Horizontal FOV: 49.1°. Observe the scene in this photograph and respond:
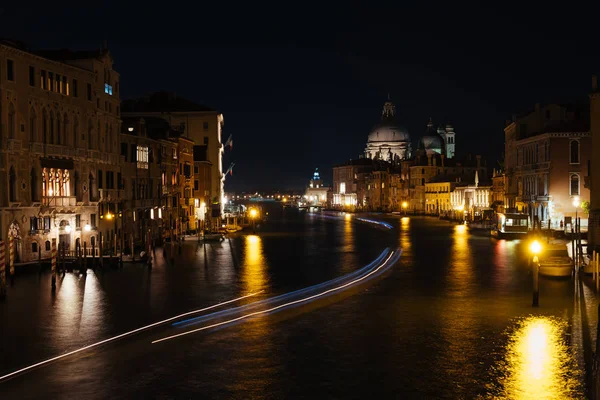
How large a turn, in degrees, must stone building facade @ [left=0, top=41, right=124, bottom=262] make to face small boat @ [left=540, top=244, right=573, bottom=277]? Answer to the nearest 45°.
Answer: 0° — it already faces it

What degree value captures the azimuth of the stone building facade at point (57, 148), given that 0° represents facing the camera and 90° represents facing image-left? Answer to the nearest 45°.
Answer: approximately 315°

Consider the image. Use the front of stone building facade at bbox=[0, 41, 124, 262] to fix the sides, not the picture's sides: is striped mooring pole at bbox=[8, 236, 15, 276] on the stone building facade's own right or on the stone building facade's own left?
on the stone building facade's own right
